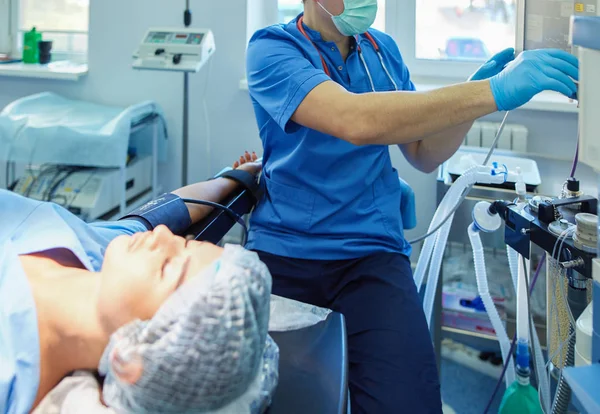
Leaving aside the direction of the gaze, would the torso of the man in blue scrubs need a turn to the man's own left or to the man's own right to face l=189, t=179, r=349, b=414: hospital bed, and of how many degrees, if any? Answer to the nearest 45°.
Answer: approximately 45° to the man's own right

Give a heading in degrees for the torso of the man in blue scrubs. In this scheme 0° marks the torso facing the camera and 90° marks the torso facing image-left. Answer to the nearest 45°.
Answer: approximately 315°

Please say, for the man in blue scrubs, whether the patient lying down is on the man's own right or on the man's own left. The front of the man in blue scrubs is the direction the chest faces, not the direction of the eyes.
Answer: on the man's own right

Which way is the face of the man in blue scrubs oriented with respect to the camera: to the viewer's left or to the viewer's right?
to the viewer's right
